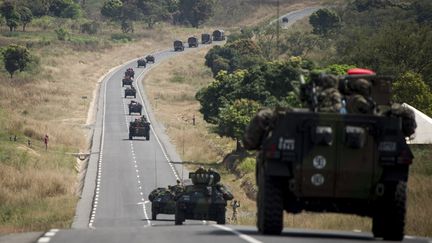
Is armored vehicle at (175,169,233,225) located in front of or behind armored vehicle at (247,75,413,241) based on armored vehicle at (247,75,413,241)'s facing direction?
in front

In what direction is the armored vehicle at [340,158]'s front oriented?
away from the camera
